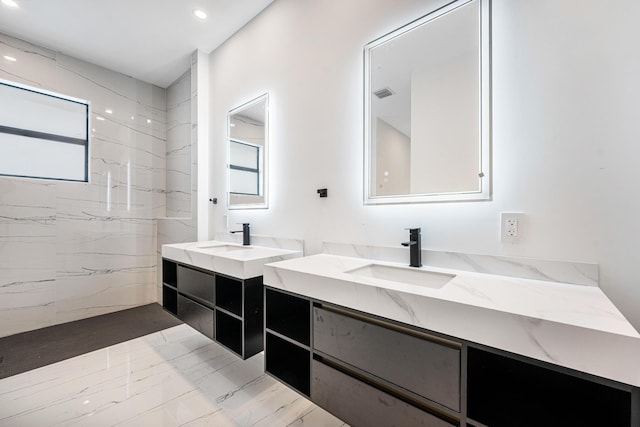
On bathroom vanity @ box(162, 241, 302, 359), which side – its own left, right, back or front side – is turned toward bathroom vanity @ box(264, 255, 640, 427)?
left

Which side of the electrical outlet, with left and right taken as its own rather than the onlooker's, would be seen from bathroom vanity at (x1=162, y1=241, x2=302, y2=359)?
right

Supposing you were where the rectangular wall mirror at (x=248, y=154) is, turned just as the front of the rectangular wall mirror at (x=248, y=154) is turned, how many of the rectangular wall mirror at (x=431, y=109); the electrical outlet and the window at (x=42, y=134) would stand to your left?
2

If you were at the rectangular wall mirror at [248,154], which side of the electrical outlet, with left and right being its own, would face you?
right

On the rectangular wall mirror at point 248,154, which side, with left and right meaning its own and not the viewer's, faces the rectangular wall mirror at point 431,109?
left
